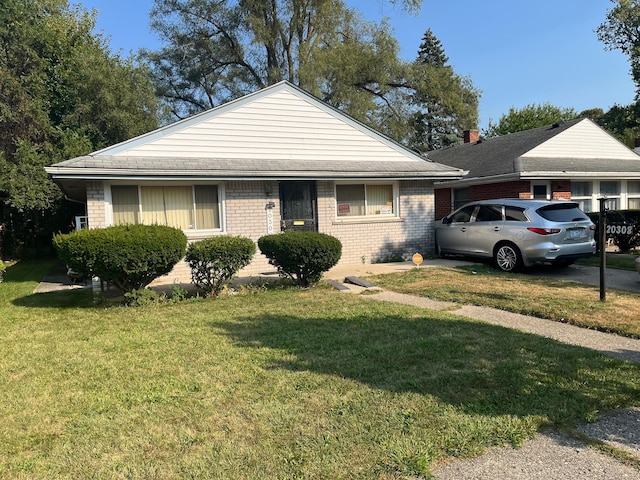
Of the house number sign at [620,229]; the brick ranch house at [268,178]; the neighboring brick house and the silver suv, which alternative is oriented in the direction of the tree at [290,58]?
the silver suv

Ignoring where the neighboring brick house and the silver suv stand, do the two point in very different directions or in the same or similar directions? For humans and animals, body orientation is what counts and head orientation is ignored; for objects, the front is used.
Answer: very different directions

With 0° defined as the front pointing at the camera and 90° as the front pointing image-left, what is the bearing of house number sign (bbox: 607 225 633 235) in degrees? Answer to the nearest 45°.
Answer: approximately 0°

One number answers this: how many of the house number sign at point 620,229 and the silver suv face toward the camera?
1

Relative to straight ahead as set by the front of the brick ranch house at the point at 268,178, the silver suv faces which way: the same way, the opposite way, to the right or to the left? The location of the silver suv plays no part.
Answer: the opposite way

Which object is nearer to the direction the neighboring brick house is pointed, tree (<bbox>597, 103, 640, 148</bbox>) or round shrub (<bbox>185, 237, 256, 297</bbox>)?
the round shrub

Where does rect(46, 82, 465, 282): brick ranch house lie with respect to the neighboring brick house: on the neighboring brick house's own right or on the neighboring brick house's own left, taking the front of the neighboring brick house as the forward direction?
on the neighboring brick house's own right

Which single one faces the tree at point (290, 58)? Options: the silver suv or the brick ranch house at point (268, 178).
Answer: the silver suv

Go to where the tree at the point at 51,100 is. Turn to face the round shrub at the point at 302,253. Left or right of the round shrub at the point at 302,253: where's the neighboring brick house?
left

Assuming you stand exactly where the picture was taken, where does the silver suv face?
facing away from the viewer and to the left of the viewer

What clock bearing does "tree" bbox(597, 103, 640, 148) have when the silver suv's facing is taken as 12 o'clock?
The tree is roughly at 2 o'clock from the silver suv.

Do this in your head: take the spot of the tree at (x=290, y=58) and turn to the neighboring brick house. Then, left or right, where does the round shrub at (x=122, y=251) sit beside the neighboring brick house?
right

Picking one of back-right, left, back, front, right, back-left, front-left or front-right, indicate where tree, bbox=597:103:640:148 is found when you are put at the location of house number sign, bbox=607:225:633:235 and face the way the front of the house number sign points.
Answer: back

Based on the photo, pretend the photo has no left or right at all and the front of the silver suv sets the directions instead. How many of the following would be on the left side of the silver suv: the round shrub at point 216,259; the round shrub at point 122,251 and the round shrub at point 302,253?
3

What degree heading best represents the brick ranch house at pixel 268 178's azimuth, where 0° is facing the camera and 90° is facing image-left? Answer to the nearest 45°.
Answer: approximately 0°
